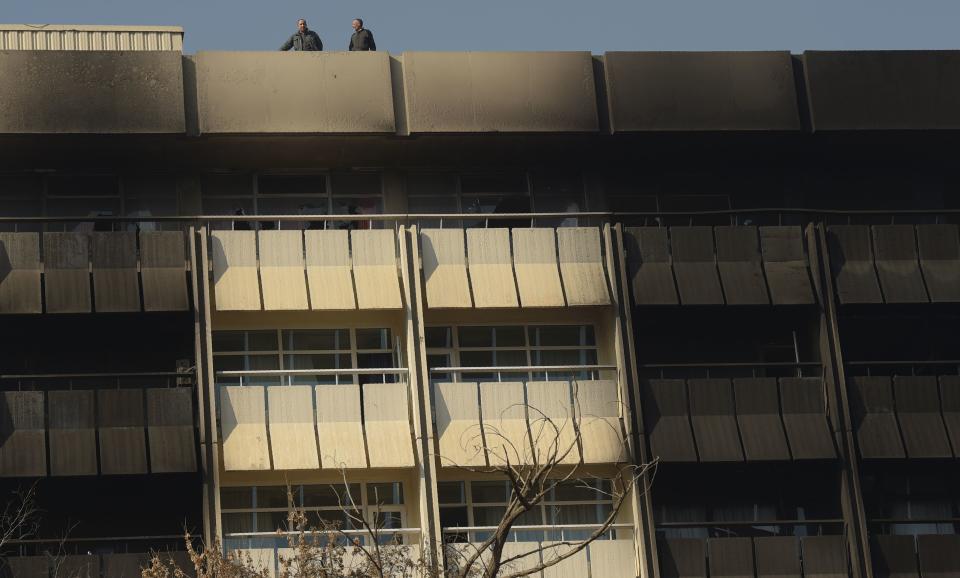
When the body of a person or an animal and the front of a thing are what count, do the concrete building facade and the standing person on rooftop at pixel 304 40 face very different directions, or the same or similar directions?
same or similar directions

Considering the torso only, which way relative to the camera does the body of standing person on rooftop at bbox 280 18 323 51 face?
toward the camera

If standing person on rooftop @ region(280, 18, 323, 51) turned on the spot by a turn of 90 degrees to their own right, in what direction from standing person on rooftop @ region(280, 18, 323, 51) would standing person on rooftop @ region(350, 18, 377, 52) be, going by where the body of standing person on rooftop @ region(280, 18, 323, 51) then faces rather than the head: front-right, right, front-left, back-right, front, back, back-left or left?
back

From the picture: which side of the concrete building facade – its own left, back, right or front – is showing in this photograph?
front

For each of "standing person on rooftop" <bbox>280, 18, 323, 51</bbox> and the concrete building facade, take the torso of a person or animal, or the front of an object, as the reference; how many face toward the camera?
2
